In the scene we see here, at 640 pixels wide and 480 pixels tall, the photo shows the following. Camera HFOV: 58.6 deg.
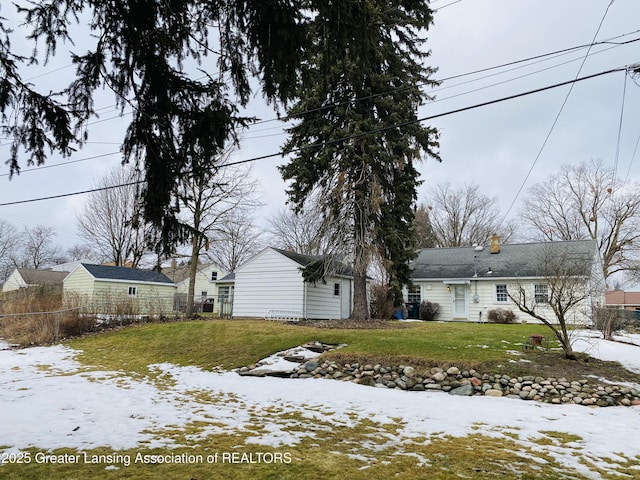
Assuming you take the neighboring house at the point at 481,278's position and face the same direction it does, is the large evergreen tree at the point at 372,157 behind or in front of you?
in front

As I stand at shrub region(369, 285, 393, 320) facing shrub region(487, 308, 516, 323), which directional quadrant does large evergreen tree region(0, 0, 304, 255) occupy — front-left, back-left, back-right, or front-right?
back-right

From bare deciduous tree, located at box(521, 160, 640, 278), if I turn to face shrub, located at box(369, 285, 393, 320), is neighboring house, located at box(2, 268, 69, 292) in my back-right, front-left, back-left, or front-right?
front-right

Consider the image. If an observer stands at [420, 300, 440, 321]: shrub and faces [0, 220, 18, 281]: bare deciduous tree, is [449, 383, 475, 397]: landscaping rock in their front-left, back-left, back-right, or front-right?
back-left
